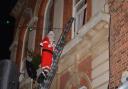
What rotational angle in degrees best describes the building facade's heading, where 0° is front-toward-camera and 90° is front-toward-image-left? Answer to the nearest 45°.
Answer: approximately 45°
